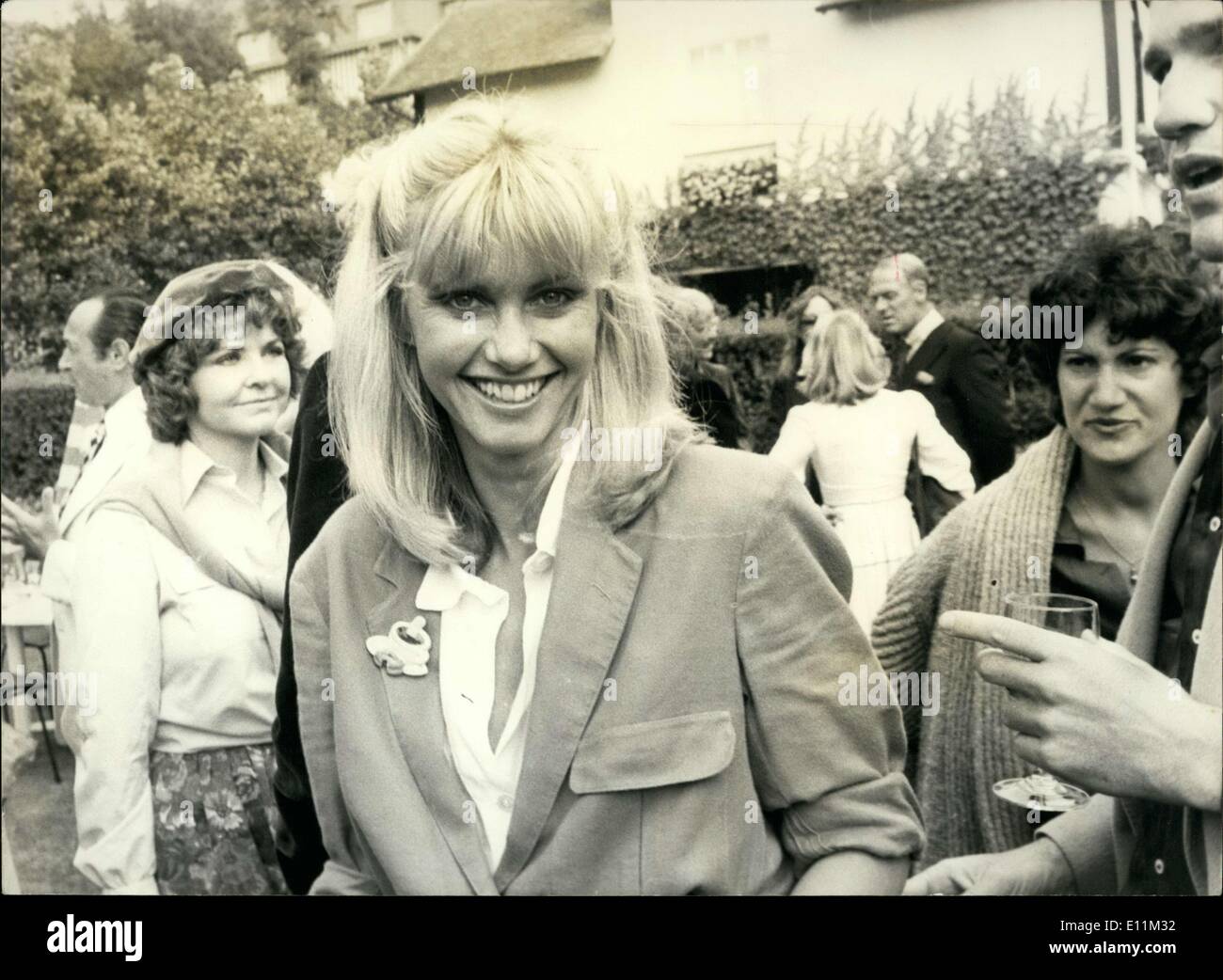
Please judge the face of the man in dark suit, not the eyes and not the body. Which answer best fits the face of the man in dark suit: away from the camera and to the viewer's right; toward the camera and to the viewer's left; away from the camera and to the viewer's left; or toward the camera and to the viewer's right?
toward the camera and to the viewer's left

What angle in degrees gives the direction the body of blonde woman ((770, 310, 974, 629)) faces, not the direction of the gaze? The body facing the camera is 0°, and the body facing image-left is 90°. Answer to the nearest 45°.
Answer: approximately 180°

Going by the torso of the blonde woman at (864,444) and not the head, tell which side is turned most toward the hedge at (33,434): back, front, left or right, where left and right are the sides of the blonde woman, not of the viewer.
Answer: left

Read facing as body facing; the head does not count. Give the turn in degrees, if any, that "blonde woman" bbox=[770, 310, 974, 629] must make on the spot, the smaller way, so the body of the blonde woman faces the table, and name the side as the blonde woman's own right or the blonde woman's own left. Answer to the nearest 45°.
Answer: approximately 90° to the blonde woman's own left

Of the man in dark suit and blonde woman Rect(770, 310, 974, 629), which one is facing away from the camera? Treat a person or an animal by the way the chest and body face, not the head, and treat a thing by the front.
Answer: the blonde woman

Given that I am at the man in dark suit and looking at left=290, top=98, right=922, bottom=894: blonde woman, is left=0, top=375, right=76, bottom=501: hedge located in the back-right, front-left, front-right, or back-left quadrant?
front-right

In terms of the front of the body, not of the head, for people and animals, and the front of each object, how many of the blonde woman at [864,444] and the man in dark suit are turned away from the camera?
1

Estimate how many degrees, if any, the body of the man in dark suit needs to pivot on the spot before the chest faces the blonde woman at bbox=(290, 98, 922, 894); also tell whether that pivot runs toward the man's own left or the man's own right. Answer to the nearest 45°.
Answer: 0° — they already face them

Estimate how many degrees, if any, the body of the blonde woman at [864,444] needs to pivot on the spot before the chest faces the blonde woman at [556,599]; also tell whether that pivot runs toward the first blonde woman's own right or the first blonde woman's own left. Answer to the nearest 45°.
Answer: approximately 135° to the first blonde woman's own left

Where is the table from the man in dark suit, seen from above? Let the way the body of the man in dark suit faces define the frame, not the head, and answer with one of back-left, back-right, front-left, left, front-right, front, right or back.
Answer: front-right

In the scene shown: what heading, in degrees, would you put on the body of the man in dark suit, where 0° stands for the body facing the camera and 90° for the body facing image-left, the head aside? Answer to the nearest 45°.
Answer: approximately 45°

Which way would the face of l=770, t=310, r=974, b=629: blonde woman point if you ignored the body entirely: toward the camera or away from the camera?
away from the camera
